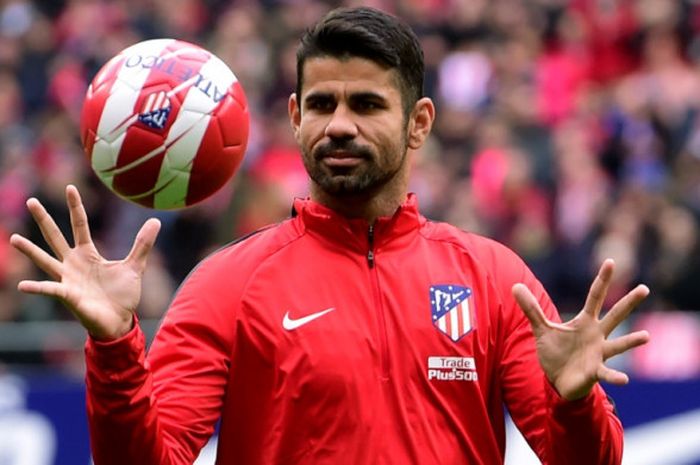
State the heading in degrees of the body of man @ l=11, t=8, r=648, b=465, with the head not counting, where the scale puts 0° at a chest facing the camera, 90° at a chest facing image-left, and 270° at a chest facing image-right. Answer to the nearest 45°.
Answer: approximately 0°
